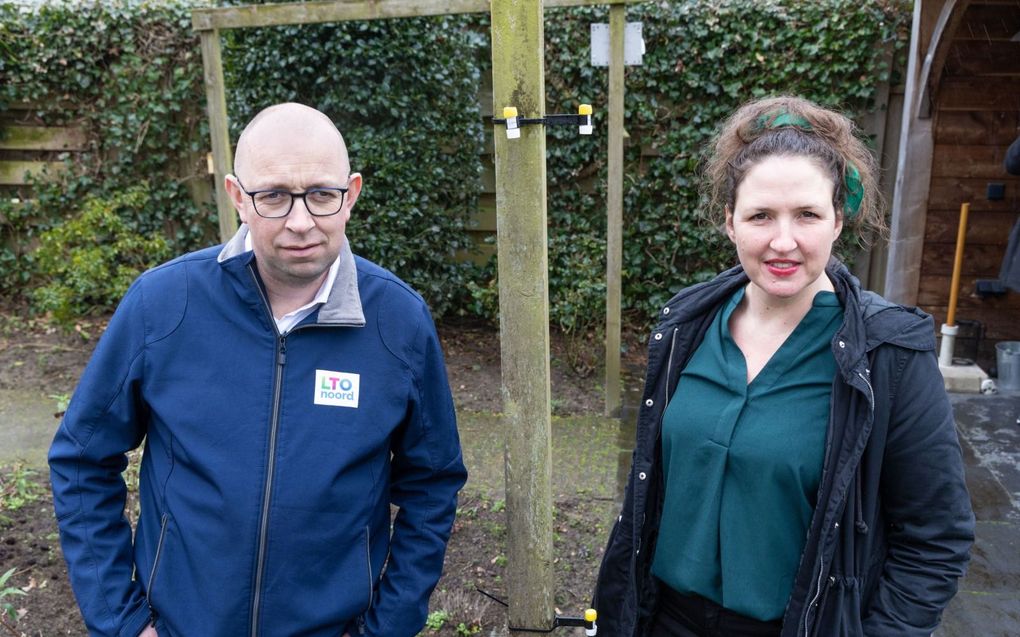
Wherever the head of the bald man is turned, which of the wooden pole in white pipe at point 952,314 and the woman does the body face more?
the woman

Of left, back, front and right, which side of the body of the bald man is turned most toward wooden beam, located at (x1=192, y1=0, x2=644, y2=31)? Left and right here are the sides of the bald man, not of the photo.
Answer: back

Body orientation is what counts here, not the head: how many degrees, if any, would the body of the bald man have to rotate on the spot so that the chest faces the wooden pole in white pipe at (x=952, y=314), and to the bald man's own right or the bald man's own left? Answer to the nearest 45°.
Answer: approximately 135° to the bald man's own left

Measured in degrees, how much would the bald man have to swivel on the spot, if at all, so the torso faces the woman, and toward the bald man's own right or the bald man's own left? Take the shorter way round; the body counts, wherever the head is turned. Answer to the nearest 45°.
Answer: approximately 90° to the bald man's own left

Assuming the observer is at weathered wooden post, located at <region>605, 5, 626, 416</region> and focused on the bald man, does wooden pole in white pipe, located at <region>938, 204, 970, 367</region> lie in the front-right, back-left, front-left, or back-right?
back-left

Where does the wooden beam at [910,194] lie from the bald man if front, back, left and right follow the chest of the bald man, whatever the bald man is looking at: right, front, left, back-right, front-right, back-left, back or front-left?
back-left

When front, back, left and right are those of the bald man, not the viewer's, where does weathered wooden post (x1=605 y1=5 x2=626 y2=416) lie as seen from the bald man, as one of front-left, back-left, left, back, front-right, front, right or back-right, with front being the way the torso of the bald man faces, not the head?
back-left

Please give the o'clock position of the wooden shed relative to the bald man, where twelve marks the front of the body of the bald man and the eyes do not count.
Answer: The wooden shed is roughly at 8 o'clock from the bald man.

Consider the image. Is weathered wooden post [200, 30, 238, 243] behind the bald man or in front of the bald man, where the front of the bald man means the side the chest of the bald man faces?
behind
